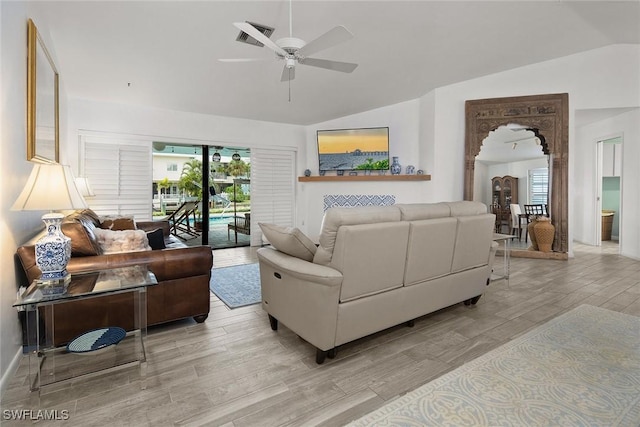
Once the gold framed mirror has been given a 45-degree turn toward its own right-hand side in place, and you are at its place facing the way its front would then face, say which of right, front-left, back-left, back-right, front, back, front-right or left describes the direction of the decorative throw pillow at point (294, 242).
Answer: front

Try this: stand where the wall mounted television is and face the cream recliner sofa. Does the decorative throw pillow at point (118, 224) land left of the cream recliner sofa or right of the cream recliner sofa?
right

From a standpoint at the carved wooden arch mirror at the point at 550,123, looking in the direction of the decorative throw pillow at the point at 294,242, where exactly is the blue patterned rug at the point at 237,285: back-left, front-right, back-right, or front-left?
front-right

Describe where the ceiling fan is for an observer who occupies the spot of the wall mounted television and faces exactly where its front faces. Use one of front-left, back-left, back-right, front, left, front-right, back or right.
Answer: front

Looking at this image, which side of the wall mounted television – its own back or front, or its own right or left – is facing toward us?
front

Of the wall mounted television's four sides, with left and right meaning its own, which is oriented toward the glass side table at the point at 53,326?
front

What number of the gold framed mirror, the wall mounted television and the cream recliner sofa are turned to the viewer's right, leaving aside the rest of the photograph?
1

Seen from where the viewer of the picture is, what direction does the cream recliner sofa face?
facing away from the viewer and to the left of the viewer

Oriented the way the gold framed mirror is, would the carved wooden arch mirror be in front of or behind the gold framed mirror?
in front

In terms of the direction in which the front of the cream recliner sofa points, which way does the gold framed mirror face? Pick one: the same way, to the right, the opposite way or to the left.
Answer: to the right

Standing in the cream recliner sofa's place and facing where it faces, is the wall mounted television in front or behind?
in front
